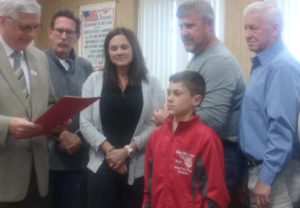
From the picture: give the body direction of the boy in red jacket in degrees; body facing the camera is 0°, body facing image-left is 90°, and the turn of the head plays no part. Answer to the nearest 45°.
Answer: approximately 45°

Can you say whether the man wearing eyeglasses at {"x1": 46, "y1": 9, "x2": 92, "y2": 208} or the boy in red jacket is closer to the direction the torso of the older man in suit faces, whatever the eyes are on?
the boy in red jacket

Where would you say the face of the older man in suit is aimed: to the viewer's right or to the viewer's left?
to the viewer's right

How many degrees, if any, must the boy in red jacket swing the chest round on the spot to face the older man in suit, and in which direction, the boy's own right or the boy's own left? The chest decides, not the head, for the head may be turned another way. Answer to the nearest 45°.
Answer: approximately 45° to the boy's own right

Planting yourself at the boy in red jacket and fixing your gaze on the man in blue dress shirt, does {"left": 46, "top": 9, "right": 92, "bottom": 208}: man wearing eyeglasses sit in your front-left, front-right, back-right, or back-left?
back-left

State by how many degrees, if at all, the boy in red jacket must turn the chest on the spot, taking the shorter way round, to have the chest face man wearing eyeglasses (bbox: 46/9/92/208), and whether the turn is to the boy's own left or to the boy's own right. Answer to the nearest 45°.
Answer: approximately 90° to the boy's own right

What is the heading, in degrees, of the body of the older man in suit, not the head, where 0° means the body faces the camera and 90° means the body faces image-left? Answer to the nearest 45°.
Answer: approximately 315°

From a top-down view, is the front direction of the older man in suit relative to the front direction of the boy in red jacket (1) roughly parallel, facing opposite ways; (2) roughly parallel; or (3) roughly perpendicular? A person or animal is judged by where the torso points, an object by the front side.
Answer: roughly perpendicular

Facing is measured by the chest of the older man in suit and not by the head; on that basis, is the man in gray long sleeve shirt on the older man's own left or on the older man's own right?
on the older man's own left

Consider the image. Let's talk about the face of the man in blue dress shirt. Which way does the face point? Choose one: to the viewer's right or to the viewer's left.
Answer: to the viewer's left
